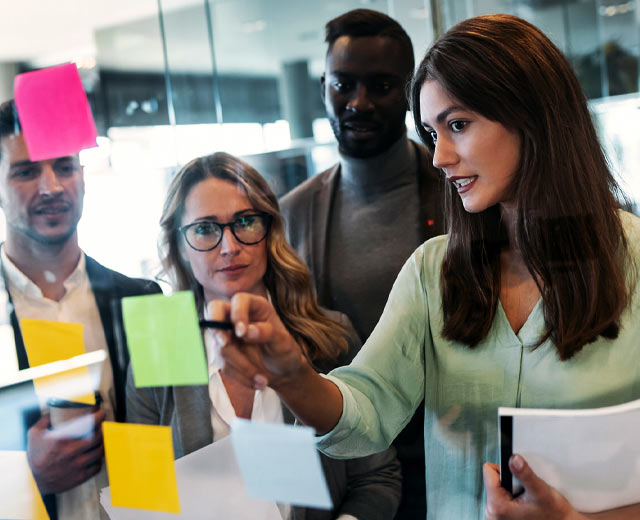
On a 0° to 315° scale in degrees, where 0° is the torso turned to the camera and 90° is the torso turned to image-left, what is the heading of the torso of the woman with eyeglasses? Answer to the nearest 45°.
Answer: approximately 0°

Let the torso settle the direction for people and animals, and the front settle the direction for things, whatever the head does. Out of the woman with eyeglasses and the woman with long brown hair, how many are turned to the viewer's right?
0

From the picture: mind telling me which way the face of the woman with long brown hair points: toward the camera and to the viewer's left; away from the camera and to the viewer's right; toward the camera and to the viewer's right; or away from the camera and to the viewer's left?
toward the camera and to the viewer's left

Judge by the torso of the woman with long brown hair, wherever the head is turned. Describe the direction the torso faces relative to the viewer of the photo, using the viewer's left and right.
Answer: facing the viewer and to the left of the viewer
